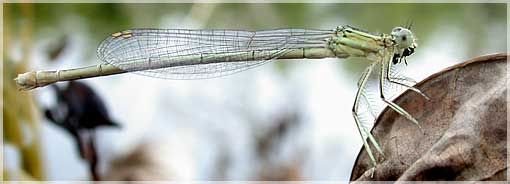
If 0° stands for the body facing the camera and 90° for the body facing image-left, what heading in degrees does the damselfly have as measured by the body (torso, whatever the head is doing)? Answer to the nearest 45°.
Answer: approximately 270°
